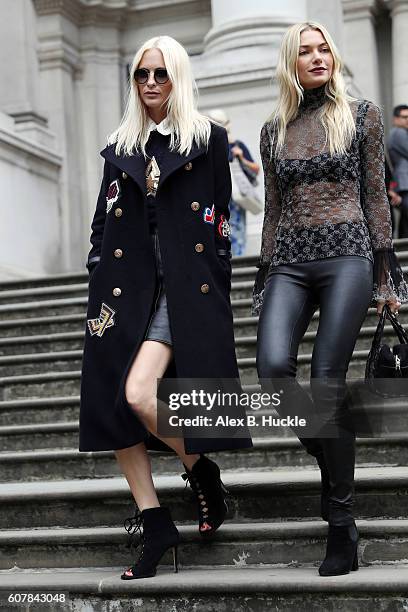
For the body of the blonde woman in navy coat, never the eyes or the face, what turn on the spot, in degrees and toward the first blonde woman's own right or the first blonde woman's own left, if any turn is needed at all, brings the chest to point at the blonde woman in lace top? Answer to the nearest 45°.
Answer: approximately 90° to the first blonde woman's own left

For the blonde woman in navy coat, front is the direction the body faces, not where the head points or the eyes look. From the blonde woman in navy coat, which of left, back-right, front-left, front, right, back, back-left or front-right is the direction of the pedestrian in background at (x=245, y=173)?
back

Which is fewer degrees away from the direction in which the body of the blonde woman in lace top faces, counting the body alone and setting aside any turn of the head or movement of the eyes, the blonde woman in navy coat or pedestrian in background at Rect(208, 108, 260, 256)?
the blonde woman in navy coat

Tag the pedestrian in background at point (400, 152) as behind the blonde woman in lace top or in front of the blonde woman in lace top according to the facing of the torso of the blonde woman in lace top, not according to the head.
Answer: behind

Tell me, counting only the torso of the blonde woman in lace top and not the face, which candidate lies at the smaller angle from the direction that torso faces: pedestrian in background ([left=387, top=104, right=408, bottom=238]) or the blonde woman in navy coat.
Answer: the blonde woman in navy coat

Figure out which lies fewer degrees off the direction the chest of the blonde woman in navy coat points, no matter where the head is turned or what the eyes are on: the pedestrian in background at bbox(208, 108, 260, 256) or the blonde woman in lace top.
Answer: the blonde woman in lace top

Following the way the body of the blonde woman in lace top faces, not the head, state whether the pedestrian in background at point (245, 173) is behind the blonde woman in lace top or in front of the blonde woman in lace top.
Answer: behind

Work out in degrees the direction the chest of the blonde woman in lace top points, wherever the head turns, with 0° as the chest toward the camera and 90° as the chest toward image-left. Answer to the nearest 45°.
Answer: approximately 0°

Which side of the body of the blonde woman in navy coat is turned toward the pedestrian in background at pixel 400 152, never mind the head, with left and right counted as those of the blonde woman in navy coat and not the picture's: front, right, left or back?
back

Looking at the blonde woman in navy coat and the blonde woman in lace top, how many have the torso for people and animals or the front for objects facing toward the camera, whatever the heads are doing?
2
